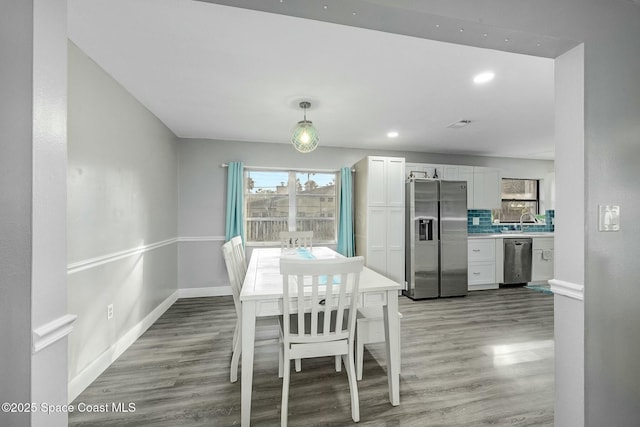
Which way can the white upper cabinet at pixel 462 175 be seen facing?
toward the camera

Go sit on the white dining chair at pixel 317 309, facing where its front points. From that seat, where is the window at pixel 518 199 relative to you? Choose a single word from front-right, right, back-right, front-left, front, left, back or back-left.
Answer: front-right

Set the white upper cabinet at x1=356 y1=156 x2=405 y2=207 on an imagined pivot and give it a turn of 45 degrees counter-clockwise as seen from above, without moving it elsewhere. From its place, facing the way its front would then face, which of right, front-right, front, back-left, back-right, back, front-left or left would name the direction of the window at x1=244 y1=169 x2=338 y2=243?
back-right

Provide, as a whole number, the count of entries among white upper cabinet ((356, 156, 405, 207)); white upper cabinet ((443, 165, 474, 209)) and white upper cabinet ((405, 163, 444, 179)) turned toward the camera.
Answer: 3

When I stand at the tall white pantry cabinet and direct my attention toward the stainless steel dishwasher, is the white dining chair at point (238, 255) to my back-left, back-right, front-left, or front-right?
back-right

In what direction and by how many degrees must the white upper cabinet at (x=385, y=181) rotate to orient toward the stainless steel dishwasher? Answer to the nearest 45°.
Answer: approximately 135° to its left

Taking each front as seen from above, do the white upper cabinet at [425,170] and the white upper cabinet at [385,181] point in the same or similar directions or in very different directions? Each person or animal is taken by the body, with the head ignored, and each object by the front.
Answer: same or similar directions

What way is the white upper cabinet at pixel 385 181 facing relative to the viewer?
toward the camera

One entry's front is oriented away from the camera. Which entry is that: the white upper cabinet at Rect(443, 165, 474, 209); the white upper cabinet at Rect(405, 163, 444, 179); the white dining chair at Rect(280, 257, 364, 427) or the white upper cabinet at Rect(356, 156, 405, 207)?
the white dining chair

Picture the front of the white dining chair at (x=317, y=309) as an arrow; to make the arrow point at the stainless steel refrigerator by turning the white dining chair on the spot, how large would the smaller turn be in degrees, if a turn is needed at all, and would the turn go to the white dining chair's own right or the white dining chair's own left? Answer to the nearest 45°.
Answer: approximately 45° to the white dining chair's own right

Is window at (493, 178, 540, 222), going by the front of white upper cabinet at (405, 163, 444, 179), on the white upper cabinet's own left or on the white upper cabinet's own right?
on the white upper cabinet's own left

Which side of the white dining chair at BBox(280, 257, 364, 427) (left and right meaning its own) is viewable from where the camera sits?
back

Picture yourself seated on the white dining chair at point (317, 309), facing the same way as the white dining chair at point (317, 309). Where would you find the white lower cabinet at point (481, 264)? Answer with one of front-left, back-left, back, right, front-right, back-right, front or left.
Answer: front-right

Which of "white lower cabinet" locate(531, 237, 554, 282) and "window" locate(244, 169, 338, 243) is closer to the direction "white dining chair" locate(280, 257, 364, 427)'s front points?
the window

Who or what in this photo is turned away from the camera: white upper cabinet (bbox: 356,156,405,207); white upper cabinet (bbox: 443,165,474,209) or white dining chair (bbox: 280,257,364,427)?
the white dining chair

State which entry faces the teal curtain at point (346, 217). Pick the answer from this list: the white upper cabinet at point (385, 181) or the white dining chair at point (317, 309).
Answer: the white dining chair

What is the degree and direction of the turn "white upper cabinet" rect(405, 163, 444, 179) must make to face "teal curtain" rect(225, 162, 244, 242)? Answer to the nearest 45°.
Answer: approximately 45° to its right

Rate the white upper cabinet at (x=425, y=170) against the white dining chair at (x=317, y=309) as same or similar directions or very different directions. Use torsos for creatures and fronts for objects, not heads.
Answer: very different directions

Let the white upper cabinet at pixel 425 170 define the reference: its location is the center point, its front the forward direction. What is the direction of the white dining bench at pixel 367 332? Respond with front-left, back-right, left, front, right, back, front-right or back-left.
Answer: front
